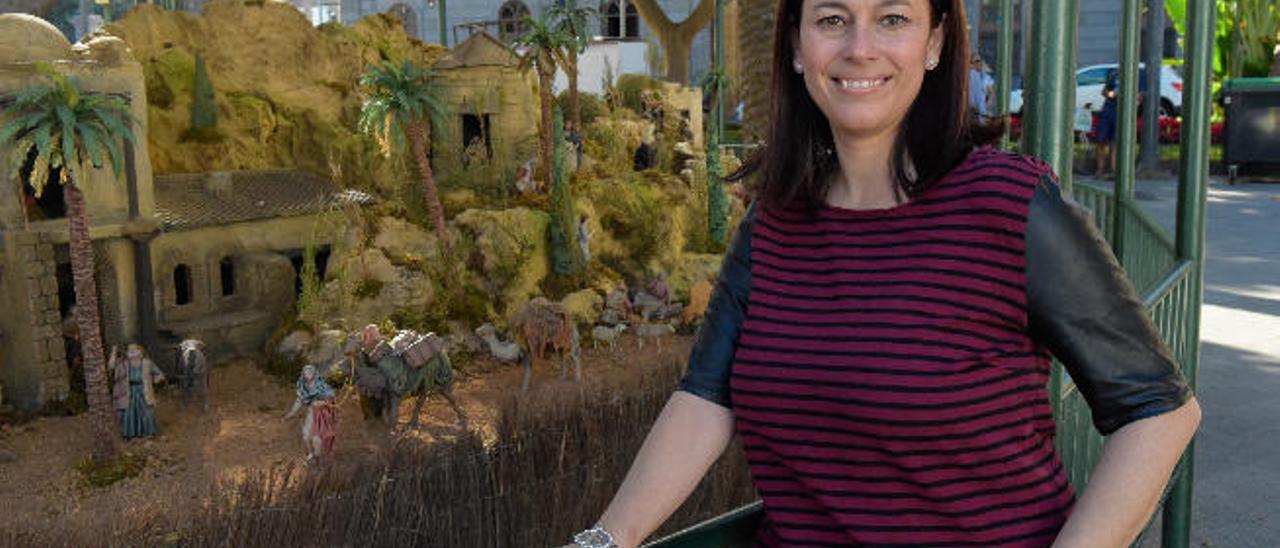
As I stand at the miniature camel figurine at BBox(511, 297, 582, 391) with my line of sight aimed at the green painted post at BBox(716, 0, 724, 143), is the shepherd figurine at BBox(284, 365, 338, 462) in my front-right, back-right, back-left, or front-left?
back-left

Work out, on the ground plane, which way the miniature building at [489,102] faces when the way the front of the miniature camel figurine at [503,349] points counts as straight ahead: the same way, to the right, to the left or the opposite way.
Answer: to the left

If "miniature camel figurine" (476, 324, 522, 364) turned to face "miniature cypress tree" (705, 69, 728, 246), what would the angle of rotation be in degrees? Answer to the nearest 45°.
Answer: approximately 135° to its right

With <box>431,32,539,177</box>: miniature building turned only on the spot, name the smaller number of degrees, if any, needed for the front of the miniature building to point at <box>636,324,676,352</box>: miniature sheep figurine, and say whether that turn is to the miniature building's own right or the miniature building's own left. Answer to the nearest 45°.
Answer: approximately 45° to the miniature building's own left

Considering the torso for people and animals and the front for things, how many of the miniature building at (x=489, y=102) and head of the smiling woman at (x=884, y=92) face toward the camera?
2

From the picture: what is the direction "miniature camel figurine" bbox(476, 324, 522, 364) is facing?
to the viewer's left
